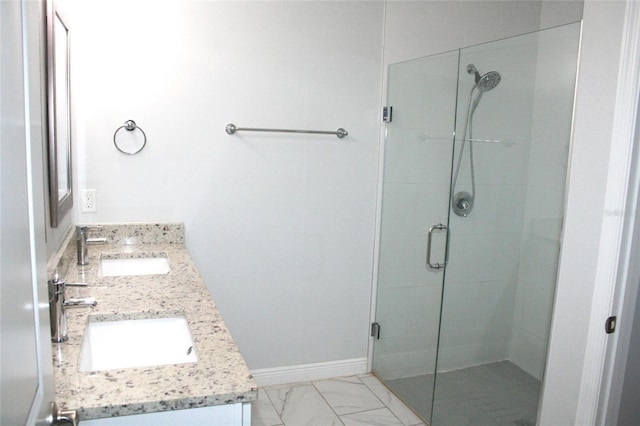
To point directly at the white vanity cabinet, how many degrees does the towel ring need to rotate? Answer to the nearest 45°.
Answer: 0° — it already faces it

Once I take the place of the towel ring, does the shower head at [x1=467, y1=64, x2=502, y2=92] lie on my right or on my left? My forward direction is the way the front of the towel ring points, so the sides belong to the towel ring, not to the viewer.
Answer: on my left

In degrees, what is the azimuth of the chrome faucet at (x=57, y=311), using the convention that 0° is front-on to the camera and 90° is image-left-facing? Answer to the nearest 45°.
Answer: approximately 270°

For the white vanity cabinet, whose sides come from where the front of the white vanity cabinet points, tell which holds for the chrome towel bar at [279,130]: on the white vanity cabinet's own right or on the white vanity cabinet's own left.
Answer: on the white vanity cabinet's own left

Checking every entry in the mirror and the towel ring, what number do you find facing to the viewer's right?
1

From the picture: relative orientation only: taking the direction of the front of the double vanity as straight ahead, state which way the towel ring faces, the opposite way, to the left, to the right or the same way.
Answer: to the right

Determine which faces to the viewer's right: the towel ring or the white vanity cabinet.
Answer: the white vanity cabinet

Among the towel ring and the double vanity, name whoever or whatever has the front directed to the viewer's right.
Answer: the double vanity

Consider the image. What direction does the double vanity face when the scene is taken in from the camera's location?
facing to the right of the viewer

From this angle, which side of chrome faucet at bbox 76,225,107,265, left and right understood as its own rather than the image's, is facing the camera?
right
